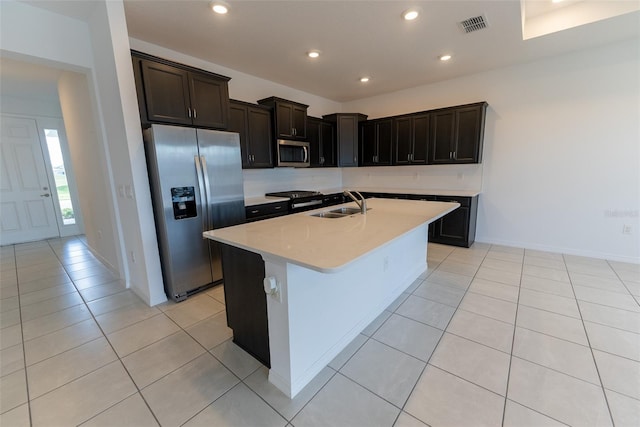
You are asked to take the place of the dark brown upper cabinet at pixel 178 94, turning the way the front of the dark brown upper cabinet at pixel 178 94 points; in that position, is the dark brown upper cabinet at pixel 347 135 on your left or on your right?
on your left

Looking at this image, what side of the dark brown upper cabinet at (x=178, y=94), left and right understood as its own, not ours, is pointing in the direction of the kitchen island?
front

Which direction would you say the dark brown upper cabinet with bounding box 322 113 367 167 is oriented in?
toward the camera

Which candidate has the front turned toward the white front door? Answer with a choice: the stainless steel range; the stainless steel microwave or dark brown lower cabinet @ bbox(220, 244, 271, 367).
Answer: the dark brown lower cabinet

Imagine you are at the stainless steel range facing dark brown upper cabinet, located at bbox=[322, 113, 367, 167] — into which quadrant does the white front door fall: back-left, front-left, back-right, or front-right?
back-left

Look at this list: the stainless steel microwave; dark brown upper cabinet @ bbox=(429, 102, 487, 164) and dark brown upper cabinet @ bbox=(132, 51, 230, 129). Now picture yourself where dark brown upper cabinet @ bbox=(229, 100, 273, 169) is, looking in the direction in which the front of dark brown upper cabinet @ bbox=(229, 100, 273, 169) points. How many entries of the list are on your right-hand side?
1

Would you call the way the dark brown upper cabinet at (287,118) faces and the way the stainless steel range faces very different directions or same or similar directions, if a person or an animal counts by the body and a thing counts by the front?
same or similar directions

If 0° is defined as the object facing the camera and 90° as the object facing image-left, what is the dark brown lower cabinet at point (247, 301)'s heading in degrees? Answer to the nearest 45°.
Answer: approximately 135°

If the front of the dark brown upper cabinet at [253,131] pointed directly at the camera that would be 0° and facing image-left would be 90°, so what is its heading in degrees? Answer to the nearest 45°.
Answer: approximately 315°

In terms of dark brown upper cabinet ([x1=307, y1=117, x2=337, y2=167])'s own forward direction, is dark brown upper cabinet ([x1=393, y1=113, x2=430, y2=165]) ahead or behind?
ahead

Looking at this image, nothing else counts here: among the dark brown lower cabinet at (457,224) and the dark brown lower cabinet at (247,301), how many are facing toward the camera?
1

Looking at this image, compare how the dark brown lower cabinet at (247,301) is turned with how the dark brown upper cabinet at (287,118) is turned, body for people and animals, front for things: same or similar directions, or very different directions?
very different directions

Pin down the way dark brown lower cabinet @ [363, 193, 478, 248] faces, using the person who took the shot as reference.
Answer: facing the viewer

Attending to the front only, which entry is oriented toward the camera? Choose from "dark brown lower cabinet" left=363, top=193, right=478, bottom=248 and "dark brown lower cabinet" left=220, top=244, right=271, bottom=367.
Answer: "dark brown lower cabinet" left=363, top=193, right=478, bottom=248

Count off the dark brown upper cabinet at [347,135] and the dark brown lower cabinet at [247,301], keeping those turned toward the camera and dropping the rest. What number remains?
1

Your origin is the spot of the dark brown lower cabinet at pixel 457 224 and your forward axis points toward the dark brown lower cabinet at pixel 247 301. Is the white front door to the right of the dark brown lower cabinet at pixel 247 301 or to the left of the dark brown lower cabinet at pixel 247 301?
right

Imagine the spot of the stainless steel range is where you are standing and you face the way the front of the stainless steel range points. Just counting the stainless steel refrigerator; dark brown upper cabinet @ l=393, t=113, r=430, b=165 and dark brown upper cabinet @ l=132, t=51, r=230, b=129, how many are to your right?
2

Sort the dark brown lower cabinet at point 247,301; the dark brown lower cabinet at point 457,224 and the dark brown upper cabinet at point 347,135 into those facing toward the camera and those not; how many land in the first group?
2

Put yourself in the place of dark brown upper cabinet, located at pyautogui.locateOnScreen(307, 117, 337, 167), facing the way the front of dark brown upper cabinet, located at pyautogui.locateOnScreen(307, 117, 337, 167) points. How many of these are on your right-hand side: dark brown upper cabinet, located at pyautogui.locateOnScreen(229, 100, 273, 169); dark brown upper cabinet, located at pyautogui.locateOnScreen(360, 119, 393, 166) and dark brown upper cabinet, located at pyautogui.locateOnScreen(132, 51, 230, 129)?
2
